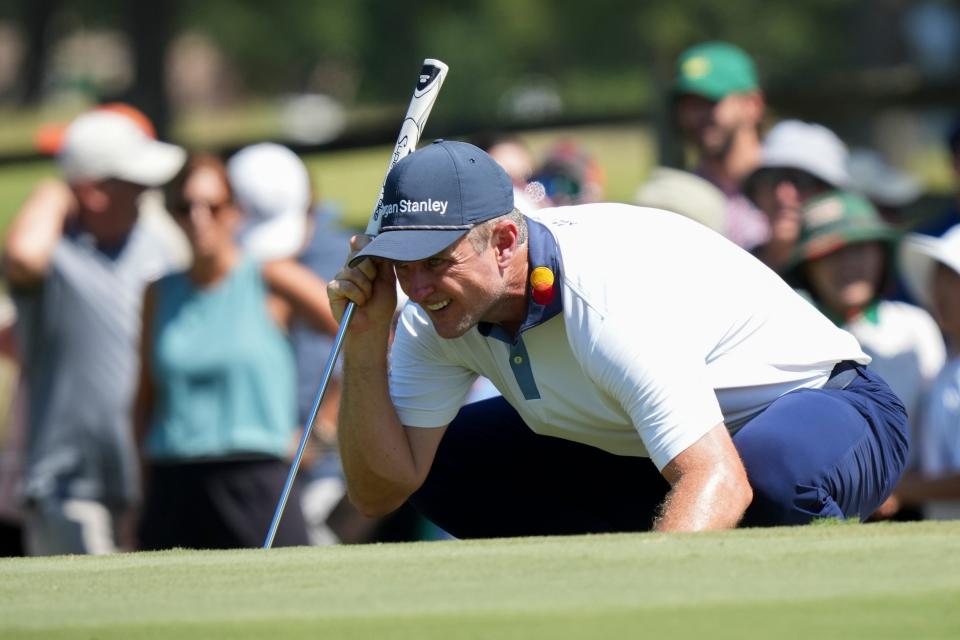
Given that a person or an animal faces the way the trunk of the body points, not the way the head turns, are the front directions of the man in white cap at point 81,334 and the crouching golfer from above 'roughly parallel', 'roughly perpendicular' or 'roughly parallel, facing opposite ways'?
roughly perpendicular

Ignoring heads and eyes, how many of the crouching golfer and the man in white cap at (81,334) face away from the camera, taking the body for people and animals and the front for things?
0

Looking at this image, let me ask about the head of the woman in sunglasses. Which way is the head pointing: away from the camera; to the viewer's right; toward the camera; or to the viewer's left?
toward the camera

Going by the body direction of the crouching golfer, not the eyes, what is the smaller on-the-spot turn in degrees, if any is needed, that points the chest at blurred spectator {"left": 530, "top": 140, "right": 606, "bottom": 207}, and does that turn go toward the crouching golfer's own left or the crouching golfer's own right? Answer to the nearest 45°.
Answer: approximately 135° to the crouching golfer's own right

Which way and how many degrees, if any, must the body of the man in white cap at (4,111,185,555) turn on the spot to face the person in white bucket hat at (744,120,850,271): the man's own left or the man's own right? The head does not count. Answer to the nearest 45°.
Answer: approximately 45° to the man's own left

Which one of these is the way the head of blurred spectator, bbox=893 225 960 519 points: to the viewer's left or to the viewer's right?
to the viewer's left

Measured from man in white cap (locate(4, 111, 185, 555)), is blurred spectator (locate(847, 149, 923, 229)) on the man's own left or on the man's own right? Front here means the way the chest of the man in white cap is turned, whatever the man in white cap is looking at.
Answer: on the man's own left

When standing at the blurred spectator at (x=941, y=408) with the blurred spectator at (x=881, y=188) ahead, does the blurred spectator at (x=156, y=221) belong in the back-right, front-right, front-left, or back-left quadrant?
front-left

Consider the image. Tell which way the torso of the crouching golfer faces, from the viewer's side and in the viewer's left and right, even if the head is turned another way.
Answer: facing the viewer and to the left of the viewer

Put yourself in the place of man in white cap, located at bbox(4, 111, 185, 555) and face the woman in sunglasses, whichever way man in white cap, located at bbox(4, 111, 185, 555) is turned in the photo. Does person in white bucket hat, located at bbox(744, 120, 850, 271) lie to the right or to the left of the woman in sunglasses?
left

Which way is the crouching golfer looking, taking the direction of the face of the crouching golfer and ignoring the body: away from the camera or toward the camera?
toward the camera

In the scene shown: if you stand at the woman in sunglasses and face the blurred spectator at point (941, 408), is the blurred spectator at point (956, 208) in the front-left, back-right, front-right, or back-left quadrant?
front-left
